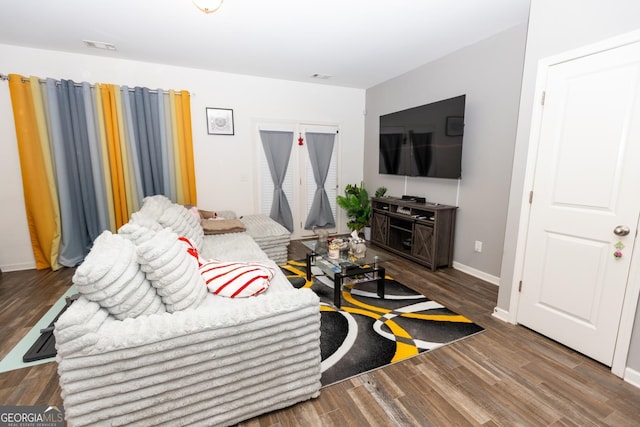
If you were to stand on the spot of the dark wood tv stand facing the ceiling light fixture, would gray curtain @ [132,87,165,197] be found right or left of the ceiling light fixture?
right

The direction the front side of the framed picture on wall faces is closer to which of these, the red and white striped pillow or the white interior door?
the red and white striped pillow

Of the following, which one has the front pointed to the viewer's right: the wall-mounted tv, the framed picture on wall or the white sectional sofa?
the white sectional sofa

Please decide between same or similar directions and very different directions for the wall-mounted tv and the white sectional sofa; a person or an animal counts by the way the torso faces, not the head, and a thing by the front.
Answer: very different directions

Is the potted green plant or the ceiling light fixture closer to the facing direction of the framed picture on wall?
the ceiling light fixture

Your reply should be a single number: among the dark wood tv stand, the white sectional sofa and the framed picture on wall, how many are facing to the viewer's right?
1

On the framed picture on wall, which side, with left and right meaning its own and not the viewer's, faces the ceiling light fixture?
front

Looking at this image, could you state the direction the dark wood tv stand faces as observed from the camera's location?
facing the viewer and to the left of the viewer

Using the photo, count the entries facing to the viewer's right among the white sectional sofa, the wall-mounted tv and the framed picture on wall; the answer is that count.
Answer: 1

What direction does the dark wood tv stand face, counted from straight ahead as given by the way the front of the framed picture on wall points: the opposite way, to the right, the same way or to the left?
to the right

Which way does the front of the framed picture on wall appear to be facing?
toward the camera

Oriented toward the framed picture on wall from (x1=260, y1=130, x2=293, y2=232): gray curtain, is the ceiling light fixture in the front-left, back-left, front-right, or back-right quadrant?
front-left

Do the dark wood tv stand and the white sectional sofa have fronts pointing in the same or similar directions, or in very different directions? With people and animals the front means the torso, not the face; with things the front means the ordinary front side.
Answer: very different directions

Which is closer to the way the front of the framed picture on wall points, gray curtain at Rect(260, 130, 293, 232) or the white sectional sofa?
the white sectional sofa

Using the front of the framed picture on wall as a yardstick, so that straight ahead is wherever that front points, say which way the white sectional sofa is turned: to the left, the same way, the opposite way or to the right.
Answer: to the left

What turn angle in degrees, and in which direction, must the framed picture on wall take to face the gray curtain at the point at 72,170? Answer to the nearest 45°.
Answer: approximately 90° to its right

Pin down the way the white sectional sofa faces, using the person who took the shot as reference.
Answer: facing to the right of the viewer

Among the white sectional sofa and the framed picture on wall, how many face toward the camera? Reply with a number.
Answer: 1

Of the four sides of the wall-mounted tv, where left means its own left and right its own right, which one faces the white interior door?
left
